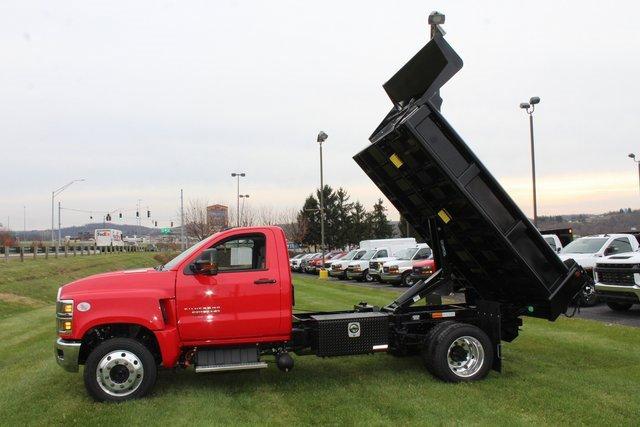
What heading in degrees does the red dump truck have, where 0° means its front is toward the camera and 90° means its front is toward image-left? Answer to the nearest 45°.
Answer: approximately 90°

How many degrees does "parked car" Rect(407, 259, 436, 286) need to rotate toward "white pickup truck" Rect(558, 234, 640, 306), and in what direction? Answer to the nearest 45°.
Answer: approximately 90° to its left

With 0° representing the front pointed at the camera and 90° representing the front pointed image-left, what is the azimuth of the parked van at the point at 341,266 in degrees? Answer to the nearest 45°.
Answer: approximately 45°

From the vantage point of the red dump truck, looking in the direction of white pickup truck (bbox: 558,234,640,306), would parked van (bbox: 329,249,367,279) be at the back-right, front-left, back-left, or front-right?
front-left

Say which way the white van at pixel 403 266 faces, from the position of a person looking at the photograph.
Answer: facing the viewer and to the left of the viewer

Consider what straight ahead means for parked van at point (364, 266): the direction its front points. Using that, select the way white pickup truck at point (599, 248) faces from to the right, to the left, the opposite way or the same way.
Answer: the same way

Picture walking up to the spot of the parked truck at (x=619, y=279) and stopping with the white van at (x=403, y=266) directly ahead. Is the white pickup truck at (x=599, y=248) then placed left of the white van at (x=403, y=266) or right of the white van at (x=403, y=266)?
right

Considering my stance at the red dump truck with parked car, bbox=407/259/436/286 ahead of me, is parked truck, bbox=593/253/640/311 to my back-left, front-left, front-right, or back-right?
front-right

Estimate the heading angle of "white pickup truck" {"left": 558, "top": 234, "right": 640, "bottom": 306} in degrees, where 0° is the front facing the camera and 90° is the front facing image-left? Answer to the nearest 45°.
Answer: approximately 45°

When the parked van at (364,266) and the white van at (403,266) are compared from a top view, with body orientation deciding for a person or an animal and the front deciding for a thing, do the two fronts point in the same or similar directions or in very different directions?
same or similar directions

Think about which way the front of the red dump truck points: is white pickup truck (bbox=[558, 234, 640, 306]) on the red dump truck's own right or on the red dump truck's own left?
on the red dump truck's own right

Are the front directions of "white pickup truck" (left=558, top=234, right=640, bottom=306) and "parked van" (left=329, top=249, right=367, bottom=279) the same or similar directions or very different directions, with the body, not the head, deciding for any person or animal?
same or similar directions

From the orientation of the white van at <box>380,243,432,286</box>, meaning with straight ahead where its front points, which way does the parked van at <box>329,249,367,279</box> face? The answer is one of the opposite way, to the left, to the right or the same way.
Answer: the same way
